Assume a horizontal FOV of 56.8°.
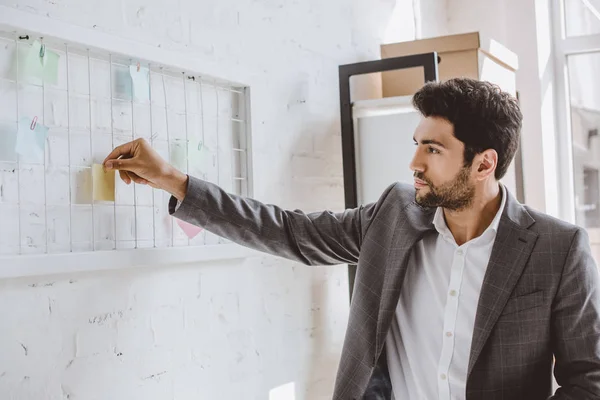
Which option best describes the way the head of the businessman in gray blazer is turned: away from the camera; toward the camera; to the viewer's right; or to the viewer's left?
to the viewer's left

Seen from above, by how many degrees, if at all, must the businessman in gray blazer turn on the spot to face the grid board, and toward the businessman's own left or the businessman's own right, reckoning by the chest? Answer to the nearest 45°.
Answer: approximately 45° to the businessman's own right

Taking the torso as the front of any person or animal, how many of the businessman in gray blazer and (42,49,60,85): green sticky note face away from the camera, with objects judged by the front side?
0

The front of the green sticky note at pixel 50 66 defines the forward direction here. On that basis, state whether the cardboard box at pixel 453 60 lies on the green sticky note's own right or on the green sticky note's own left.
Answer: on the green sticky note's own left

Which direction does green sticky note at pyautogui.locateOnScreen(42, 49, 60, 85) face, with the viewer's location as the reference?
facing the viewer and to the right of the viewer

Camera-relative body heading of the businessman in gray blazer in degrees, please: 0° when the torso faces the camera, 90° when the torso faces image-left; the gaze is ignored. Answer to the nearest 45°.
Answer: approximately 45°

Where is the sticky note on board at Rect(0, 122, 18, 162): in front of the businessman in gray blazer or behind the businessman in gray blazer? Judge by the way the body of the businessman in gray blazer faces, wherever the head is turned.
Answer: in front
